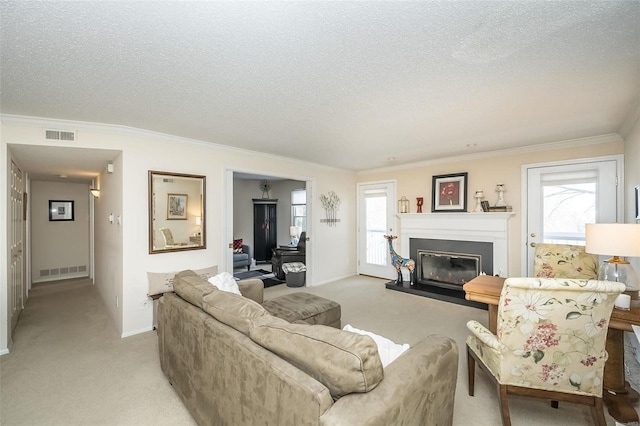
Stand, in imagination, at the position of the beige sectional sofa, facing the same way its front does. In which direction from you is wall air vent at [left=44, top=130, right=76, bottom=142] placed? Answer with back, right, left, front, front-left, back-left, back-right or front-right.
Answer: left

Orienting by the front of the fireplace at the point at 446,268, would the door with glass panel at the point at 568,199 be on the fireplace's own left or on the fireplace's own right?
on the fireplace's own left

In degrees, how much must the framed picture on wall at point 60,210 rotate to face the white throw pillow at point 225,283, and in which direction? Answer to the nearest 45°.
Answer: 0° — it already faces it

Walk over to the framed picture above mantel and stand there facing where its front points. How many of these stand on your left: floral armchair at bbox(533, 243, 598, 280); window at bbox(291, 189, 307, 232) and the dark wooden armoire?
1

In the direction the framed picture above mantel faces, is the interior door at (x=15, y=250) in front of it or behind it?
in front

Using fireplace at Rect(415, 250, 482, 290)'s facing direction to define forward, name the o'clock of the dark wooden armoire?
The dark wooden armoire is roughly at 2 o'clock from the fireplace.

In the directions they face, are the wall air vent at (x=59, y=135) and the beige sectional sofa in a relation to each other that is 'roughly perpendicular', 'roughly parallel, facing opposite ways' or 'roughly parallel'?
roughly perpendicular

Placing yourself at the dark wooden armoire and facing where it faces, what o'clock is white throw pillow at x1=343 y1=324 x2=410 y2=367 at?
The white throw pillow is roughly at 12 o'clock from the dark wooden armoire.

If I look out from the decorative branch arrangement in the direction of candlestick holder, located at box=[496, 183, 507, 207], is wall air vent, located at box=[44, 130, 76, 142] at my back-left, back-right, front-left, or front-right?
back-right

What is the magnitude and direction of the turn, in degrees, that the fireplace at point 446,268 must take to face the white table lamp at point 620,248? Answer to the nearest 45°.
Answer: approximately 90° to its left

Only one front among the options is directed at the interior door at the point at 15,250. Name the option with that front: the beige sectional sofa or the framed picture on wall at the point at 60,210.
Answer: the framed picture on wall

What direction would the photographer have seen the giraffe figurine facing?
facing to the left of the viewer

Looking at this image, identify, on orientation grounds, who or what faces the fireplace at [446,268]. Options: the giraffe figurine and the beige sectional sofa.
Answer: the beige sectional sofa

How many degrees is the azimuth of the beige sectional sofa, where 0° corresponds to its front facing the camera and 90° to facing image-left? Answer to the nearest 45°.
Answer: approximately 225°
